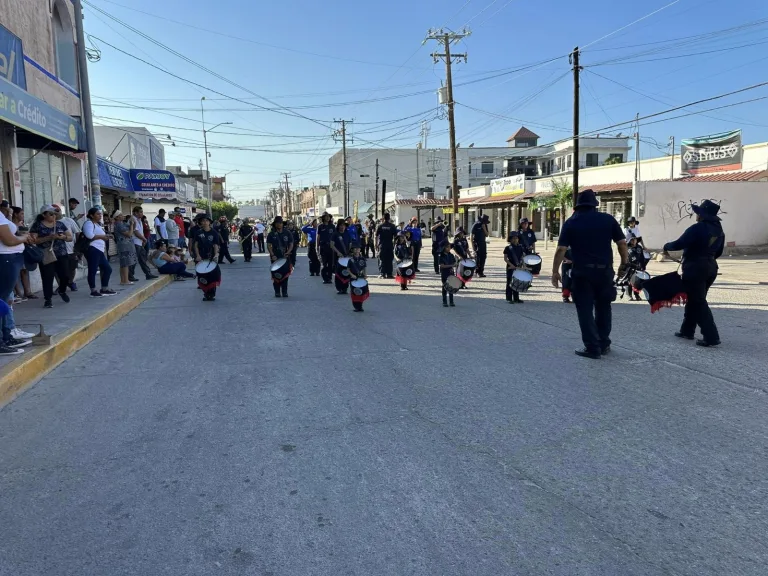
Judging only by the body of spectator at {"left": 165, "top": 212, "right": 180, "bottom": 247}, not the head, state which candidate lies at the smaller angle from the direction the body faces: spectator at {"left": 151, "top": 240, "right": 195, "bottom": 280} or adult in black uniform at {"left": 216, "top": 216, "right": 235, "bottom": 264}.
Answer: the adult in black uniform

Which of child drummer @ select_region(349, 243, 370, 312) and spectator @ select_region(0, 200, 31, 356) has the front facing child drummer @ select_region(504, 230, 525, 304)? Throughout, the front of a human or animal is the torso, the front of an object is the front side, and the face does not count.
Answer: the spectator

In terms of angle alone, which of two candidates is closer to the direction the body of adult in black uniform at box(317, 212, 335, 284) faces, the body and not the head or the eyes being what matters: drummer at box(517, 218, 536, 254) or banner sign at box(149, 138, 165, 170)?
the drummer

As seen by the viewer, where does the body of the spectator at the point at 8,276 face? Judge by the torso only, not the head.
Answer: to the viewer's right

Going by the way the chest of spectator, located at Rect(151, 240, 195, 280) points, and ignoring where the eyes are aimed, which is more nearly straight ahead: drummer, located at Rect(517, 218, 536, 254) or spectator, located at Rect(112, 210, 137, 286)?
the drummer

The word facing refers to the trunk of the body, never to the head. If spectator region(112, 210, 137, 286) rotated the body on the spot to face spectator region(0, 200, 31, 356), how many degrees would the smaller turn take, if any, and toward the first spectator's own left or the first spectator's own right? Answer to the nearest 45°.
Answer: approximately 90° to the first spectator's own right

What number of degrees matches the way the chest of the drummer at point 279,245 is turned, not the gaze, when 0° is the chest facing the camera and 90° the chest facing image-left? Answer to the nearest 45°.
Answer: approximately 0°

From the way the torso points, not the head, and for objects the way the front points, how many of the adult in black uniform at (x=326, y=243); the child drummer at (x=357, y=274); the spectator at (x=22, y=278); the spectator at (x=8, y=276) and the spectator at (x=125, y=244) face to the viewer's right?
3

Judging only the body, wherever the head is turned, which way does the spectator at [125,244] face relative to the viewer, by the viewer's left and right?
facing to the right of the viewer

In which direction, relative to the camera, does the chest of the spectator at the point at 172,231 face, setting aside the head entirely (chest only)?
to the viewer's right

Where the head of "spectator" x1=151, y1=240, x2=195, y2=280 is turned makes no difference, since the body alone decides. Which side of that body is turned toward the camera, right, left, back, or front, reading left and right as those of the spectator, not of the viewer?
right

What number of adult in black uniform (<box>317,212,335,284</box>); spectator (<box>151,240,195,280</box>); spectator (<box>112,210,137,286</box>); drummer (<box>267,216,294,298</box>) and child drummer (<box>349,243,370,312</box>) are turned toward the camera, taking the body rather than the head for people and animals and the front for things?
3
